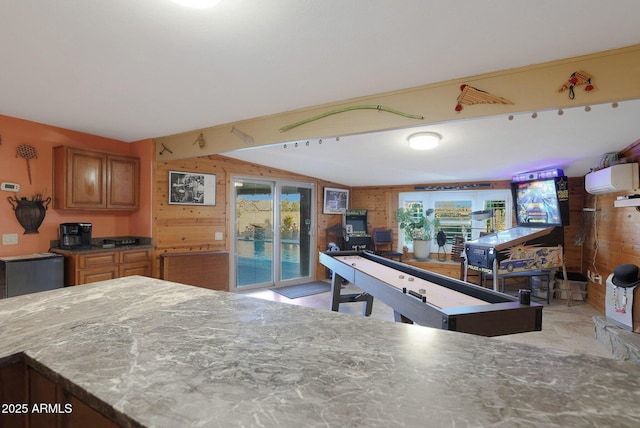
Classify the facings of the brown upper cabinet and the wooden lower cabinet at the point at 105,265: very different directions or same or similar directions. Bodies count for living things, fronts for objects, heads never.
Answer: same or similar directions

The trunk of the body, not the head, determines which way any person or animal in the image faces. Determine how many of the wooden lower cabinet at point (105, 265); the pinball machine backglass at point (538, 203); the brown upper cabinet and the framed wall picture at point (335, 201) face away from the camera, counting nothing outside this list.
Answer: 0

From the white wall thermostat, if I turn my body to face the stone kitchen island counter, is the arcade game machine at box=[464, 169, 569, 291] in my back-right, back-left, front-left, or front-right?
front-left

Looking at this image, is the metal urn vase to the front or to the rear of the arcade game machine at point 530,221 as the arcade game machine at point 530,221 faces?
to the front

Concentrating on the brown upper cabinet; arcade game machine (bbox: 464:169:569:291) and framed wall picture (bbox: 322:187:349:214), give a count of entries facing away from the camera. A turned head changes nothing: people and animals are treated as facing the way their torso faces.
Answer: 0

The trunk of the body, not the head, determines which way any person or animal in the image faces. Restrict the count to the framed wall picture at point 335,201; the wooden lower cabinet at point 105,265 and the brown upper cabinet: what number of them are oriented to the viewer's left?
0

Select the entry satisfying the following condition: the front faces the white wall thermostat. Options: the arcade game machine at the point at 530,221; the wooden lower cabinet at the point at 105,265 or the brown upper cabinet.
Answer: the arcade game machine

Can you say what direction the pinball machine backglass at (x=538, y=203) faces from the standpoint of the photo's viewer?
facing the viewer and to the left of the viewer

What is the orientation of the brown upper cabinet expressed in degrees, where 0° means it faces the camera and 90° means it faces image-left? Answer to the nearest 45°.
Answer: approximately 315°

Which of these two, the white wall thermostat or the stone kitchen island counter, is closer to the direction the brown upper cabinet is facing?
the stone kitchen island counter

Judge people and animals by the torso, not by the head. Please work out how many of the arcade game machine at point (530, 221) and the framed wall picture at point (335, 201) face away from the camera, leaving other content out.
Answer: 0

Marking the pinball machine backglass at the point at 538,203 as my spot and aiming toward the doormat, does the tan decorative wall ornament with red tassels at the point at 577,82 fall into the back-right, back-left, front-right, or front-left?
front-left

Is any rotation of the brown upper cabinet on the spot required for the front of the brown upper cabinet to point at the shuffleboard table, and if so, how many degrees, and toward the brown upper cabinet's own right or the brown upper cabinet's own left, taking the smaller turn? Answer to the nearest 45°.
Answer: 0° — it already faces it

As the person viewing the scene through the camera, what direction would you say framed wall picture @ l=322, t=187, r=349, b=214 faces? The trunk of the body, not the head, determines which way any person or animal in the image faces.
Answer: facing the viewer and to the right of the viewer

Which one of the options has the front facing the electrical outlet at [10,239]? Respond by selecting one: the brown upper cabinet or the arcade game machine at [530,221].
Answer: the arcade game machine

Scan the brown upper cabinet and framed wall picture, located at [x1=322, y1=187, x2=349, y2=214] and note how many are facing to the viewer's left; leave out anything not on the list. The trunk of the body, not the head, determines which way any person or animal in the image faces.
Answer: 0
